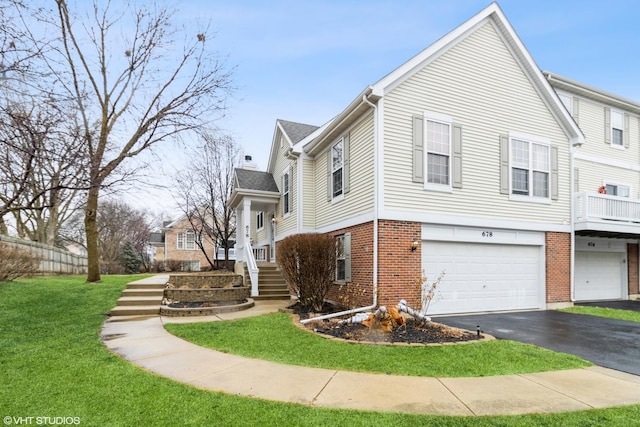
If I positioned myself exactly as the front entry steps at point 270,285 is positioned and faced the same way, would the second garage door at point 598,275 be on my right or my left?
on my left

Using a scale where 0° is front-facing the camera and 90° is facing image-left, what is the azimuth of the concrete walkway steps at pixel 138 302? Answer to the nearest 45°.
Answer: approximately 0°

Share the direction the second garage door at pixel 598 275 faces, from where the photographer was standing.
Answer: facing the viewer

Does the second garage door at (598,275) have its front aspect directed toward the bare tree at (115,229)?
no

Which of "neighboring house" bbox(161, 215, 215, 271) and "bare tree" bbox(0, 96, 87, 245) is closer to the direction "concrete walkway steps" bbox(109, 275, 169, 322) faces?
the bare tree

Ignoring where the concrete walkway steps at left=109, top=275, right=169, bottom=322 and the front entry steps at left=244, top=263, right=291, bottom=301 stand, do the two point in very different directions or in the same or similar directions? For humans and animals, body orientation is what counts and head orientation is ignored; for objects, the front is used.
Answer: same or similar directions
